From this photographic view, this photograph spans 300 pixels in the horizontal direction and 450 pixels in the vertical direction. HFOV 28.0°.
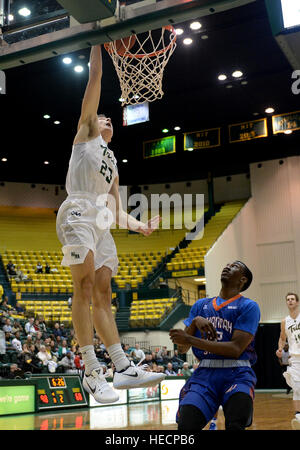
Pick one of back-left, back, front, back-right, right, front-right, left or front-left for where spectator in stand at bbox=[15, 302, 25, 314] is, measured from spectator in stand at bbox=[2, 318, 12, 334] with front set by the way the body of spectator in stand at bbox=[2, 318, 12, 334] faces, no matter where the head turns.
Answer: back-left

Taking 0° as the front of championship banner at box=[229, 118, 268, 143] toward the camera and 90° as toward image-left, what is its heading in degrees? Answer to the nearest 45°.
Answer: approximately 0°

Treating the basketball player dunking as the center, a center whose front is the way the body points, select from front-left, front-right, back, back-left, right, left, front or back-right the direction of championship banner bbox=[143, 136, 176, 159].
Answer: back-left

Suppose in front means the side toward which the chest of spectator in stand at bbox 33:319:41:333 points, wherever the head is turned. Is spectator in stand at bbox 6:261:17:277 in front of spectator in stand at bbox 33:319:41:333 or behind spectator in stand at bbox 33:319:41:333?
behind
